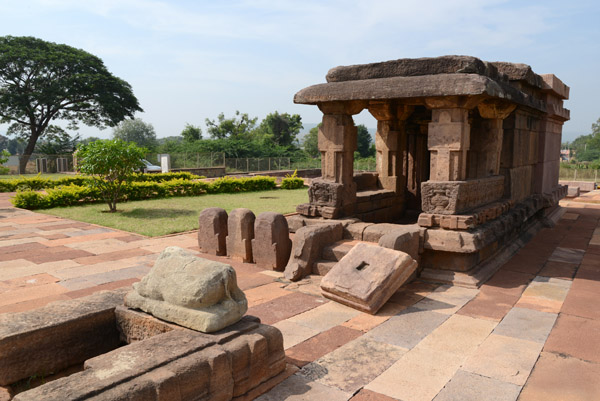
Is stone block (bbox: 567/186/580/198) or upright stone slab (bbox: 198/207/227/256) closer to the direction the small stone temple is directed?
the upright stone slab

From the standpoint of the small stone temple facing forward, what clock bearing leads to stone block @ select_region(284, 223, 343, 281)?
The stone block is roughly at 12 o'clock from the small stone temple.

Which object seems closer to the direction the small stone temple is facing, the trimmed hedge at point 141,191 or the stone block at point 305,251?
the stone block

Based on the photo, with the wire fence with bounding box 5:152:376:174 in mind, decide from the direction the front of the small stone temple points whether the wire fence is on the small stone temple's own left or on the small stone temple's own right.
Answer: on the small stone temple's own right

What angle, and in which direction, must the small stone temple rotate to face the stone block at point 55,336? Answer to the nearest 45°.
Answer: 0° — it already faces it

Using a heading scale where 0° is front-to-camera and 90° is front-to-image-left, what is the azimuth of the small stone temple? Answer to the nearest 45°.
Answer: approximately 45°

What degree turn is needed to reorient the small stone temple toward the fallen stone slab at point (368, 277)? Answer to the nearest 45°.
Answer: approximately 45° to its left

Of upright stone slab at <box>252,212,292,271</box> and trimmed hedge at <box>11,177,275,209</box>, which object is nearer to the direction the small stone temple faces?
the upright stone slab

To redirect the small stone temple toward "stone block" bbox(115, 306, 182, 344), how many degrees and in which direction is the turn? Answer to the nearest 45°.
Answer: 0° — it already faces it
